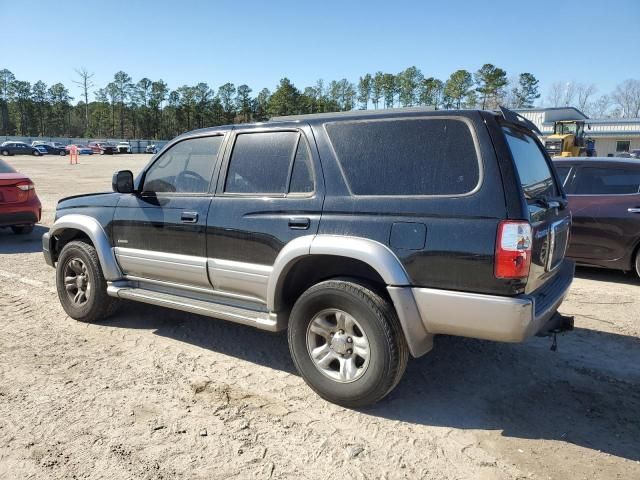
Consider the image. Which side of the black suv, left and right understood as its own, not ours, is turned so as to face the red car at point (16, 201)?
front

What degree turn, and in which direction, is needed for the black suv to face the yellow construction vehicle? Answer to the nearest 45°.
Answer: approximately 90° to its right

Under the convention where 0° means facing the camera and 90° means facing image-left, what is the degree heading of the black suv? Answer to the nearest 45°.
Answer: approximately 135°

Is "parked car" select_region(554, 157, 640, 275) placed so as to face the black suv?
no

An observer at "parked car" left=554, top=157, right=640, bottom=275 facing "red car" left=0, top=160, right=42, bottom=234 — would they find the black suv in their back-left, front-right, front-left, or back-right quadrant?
front-left

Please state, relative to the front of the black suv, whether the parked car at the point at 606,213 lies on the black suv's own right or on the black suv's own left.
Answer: on the black suv's own right

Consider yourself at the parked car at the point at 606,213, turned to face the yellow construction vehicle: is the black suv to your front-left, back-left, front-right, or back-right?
back-left
